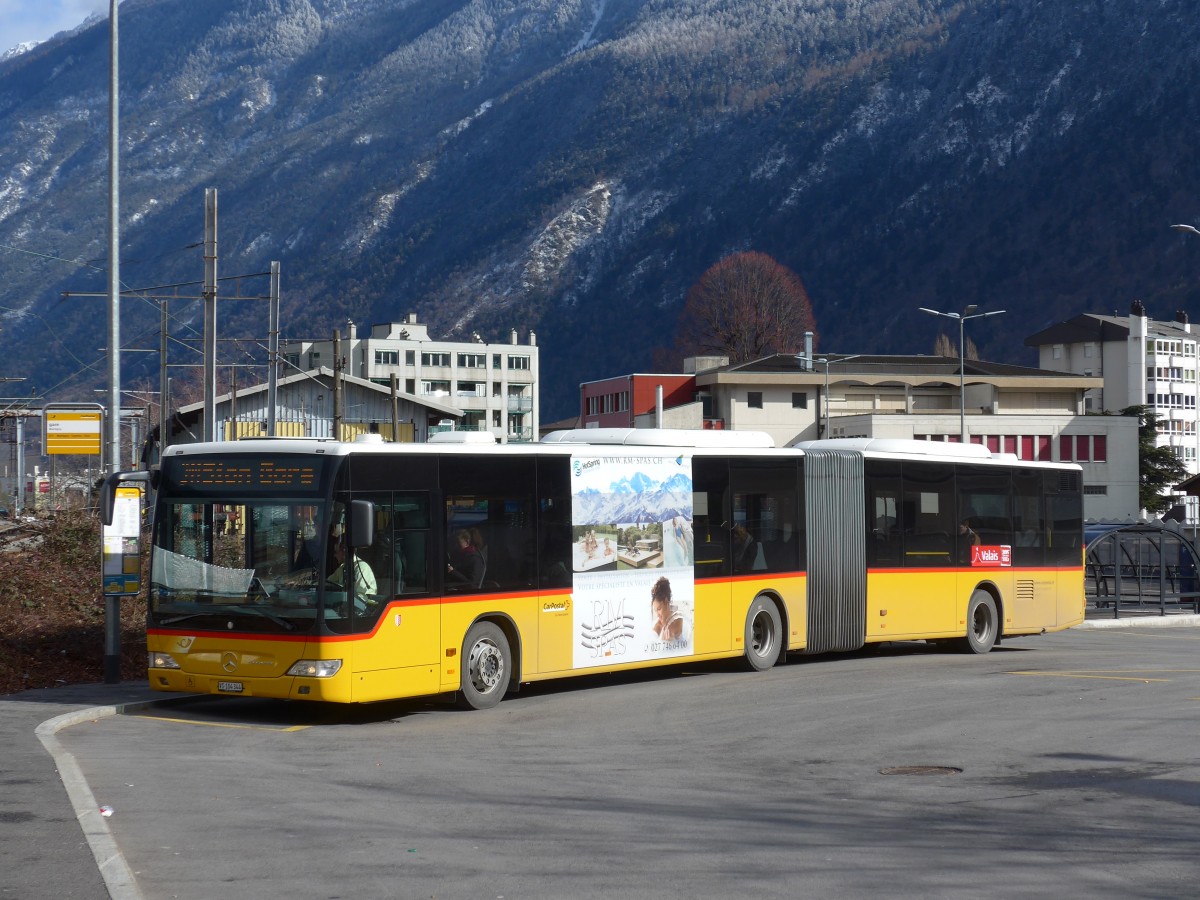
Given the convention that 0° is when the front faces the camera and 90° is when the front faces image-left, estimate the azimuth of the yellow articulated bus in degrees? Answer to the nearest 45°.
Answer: approximately 45°

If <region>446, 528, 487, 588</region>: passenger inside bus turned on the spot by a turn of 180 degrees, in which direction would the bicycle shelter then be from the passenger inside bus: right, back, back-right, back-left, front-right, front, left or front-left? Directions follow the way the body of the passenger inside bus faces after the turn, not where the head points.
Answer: front

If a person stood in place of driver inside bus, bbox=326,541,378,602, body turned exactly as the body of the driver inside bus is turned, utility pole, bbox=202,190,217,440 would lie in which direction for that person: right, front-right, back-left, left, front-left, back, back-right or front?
back-right

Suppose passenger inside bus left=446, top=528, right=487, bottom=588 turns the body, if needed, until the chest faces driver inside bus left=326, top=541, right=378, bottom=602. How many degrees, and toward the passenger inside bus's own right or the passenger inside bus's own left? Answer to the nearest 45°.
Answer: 0° — they already face them

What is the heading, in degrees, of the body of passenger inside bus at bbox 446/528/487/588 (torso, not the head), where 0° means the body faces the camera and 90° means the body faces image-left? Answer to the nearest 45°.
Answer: approximately 45°

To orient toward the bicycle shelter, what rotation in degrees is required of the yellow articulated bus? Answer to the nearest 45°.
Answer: approximately 180°

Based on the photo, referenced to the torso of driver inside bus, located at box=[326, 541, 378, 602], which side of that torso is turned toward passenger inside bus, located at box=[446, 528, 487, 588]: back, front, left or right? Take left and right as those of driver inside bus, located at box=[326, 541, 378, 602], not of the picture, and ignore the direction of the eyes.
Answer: back
